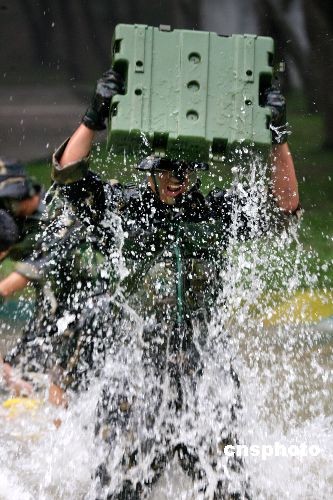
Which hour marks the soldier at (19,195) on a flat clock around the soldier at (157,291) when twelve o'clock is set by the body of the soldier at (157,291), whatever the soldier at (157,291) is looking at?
the soldier at (19,195) is roughly at 4 o'clock from the soldier at (157,291).

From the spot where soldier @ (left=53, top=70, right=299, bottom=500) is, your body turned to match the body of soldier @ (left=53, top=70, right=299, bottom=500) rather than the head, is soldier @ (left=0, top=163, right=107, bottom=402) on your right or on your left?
on your right

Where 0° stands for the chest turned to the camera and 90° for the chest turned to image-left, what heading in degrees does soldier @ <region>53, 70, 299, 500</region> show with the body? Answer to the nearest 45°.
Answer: approximately 0°

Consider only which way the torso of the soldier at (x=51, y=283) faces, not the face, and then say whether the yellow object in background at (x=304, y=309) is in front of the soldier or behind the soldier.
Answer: behind
